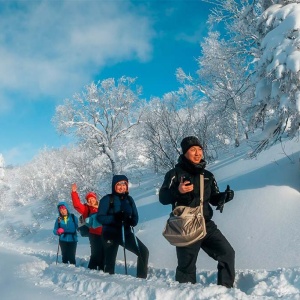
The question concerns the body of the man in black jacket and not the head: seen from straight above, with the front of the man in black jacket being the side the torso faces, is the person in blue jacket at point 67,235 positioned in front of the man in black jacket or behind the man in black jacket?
behind

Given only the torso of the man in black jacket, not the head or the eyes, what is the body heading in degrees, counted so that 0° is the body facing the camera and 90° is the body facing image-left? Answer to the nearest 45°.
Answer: approximately 315°

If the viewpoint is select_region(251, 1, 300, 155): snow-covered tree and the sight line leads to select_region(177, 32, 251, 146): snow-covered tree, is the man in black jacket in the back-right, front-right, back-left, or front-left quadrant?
back-left

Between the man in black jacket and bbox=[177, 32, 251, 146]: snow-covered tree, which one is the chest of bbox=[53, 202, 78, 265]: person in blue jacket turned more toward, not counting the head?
the man in black jacket

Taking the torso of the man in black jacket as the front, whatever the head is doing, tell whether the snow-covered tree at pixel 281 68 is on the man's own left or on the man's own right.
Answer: on the man's own left

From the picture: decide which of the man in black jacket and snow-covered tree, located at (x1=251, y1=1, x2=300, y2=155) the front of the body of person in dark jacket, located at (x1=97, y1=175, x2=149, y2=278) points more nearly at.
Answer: the man in black jacket

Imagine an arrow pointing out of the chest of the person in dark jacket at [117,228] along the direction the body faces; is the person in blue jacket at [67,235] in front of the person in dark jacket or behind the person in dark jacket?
behind

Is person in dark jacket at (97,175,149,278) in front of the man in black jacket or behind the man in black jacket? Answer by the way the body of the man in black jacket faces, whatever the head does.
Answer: behind
